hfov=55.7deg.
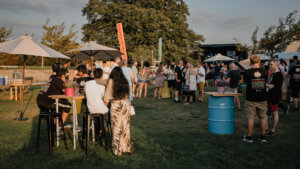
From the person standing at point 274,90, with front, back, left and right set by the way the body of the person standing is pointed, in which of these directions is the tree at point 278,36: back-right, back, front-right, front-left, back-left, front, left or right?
right

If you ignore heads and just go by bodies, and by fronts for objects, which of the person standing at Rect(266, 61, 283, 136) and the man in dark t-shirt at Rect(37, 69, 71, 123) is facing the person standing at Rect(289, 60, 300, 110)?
the man in dark t-shirt

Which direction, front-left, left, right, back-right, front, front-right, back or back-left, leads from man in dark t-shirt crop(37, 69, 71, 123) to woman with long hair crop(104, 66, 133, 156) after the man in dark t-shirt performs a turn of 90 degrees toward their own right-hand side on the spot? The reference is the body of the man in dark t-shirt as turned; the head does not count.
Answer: front-left

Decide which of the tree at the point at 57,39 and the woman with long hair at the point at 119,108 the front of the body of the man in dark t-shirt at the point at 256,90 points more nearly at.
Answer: the tree

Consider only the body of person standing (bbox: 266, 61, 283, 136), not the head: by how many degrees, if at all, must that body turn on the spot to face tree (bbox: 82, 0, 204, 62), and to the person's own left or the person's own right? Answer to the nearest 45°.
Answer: approximately 45° to the person's own right

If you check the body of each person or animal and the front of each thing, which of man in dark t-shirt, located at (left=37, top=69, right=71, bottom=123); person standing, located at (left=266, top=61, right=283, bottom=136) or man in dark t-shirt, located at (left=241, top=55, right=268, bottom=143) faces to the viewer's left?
the person standing

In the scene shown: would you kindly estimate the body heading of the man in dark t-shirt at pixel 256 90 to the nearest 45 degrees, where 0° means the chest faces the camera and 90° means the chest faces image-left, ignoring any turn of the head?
approximately 180°

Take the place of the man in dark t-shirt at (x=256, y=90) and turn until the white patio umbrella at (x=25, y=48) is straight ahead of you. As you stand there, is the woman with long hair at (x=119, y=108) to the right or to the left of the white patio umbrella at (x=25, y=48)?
left

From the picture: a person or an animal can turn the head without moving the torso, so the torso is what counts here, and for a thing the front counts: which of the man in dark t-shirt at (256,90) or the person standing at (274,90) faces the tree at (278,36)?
the man in dark t-shirt

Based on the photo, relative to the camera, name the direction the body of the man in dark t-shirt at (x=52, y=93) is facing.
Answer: to the viewer's right

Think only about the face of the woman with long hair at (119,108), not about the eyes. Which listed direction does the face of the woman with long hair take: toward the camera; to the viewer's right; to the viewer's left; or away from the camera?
away from the camera

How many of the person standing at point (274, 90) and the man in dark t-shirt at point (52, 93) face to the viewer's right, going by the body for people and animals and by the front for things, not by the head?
1

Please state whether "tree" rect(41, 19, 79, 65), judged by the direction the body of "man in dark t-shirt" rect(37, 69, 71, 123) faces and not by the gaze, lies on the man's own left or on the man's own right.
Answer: on the man's own left

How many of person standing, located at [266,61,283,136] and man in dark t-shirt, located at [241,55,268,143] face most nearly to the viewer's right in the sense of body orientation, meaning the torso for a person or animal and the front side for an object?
0
